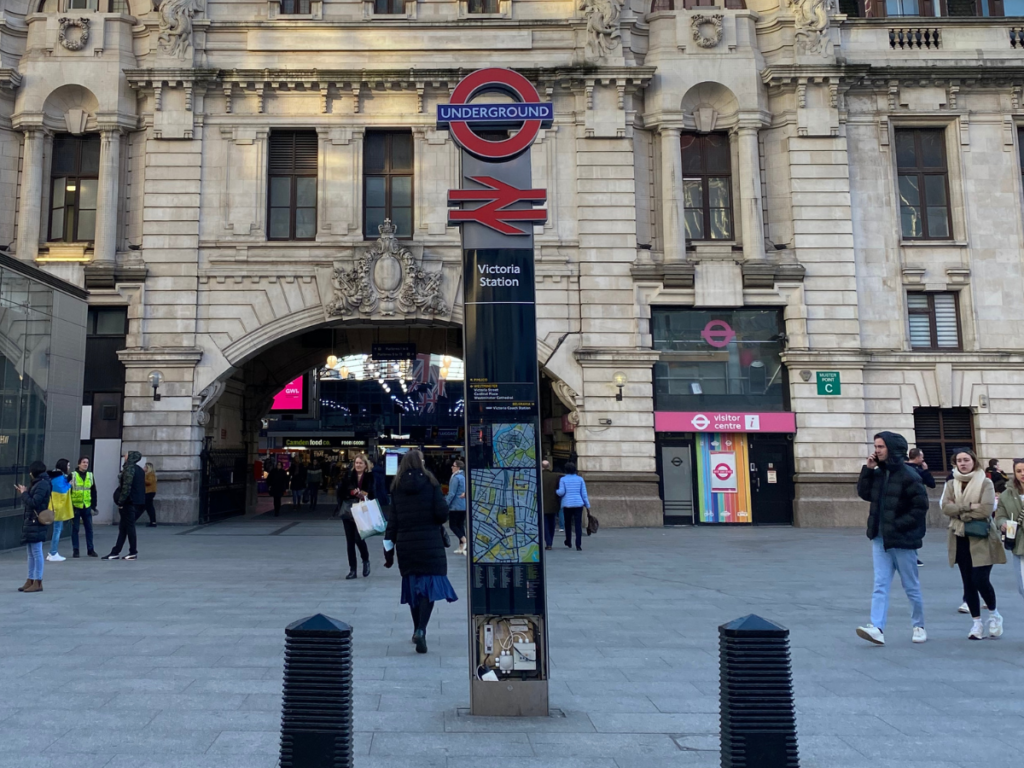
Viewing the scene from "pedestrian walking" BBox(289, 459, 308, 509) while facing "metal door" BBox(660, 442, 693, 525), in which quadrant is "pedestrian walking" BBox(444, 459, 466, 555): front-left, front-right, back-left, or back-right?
front-right

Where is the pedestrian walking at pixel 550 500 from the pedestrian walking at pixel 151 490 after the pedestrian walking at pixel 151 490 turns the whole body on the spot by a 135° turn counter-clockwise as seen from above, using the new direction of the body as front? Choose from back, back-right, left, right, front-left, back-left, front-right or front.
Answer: front

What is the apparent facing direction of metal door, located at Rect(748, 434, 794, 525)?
toward the camera

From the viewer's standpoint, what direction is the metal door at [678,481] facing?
toward the camera

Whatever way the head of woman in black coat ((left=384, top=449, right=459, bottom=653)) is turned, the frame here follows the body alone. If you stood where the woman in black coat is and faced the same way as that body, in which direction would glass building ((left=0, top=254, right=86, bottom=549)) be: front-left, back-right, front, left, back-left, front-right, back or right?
front-left

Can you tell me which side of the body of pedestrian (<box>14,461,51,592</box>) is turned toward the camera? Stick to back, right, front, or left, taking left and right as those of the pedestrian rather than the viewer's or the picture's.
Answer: left

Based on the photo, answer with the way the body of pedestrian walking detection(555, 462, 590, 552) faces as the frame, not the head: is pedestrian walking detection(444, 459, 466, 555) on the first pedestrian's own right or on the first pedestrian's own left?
on the first pedestrian's own left

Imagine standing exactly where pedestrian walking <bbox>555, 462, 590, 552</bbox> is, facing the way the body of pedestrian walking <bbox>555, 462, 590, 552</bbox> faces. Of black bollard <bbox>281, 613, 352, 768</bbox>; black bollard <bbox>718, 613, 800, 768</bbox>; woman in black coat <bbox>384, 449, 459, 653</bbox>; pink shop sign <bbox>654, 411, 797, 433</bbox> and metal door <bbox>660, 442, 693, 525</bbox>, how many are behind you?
3

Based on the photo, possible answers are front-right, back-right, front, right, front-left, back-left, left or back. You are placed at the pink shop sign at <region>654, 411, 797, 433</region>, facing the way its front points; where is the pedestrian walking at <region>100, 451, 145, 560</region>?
front-right

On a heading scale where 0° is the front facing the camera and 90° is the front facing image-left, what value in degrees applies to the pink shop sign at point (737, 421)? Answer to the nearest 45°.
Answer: approximately 0°

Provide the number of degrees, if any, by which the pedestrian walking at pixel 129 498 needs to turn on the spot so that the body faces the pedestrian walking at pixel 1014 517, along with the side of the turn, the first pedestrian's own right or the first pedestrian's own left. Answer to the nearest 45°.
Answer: approximately 135° to the first pedestrian's own left

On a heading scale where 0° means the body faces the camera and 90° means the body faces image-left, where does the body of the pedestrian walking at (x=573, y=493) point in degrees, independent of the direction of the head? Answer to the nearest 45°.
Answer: approximately 180°

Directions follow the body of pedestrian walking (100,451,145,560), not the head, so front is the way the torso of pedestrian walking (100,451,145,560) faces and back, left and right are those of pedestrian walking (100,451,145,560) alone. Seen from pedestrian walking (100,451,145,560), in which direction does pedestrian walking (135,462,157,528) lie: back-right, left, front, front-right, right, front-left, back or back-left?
right

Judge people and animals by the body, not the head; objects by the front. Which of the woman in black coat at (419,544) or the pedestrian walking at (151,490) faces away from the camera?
the woman in black coat

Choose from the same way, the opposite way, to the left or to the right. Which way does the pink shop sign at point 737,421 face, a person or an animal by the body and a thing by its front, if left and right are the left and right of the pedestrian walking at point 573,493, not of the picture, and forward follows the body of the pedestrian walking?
the opposite way

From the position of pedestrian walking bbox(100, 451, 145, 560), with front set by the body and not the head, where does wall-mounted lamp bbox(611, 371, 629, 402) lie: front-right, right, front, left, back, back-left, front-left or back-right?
back

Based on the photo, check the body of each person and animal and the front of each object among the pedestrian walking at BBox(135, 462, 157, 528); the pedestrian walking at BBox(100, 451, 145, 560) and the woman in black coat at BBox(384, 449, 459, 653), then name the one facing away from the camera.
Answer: the woman in black coat

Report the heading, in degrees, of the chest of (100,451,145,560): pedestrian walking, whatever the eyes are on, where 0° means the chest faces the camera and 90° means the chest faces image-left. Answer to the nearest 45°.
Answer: approximately 90°

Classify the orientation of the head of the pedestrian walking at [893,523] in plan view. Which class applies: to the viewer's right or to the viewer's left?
to the viewer's left

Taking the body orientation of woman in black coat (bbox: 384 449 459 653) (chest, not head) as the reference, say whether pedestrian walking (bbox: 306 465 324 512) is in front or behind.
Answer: in front
